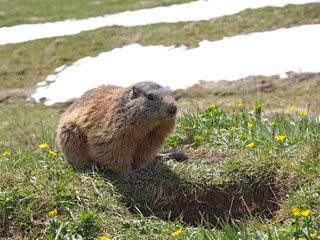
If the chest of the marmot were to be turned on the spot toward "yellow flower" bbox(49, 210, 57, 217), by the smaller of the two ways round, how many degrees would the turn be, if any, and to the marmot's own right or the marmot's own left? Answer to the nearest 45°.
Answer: approximately 90° to the marmot's own right

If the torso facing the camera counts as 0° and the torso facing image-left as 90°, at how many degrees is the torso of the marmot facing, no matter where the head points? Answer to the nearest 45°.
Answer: approximately 315°
